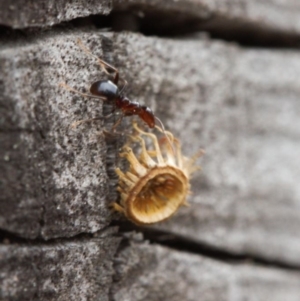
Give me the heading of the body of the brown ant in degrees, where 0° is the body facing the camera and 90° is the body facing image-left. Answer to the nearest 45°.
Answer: approximately 315°
